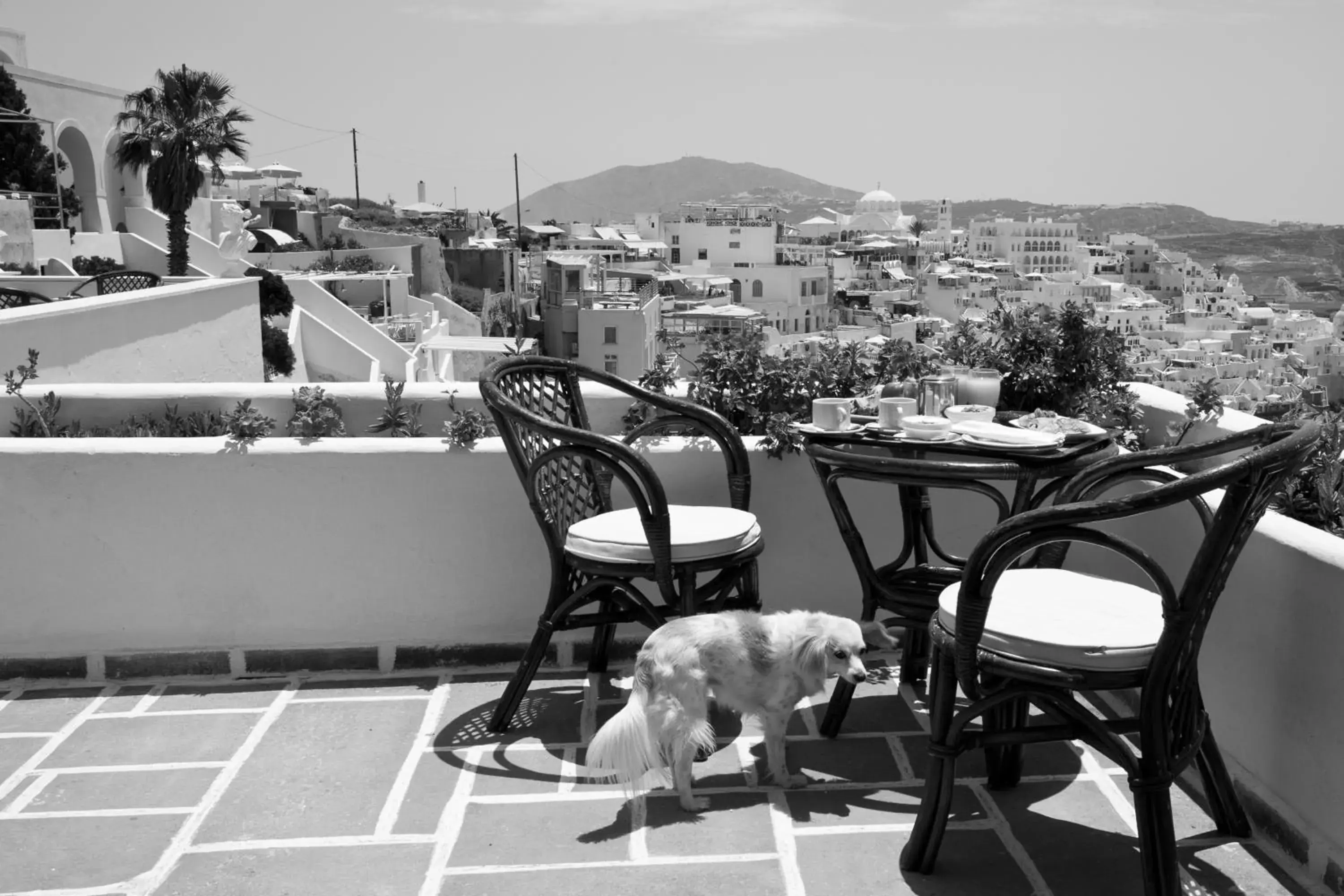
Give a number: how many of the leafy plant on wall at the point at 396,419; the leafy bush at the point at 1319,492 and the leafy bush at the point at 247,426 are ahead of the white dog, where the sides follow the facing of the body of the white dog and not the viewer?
1

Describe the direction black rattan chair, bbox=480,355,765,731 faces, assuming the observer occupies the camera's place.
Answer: facing the viewer and to the right of the viewer

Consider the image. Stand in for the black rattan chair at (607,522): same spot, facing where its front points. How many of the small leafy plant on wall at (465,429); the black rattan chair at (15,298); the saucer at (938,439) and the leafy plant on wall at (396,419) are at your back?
3

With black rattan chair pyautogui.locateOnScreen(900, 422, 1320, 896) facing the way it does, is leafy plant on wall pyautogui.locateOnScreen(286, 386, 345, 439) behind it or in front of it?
in front

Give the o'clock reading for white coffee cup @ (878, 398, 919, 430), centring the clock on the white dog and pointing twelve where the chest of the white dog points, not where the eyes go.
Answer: The white coffee cup is roughly at 10 o'clock from the white dog.

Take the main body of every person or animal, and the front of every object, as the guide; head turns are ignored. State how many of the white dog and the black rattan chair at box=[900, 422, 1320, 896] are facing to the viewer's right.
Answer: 1

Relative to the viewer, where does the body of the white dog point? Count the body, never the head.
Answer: to the viewer's right

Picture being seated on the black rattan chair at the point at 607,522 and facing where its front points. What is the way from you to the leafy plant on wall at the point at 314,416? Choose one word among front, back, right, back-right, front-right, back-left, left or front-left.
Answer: back

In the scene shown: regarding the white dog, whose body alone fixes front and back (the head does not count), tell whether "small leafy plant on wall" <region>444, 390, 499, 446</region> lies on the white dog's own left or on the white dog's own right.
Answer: on the white dog's own left
